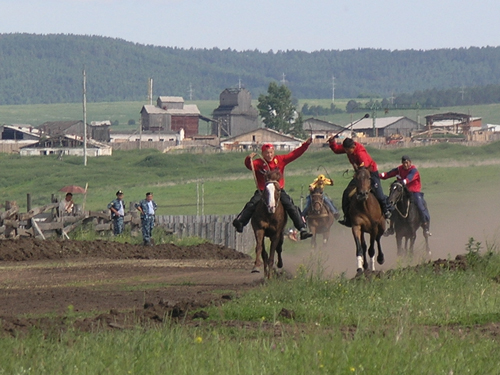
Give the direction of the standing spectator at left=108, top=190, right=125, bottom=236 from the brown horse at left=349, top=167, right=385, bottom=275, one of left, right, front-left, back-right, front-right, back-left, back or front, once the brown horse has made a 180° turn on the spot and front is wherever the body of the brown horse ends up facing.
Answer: front-left

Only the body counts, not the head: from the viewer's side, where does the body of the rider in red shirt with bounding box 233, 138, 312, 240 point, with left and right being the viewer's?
facing the viewer

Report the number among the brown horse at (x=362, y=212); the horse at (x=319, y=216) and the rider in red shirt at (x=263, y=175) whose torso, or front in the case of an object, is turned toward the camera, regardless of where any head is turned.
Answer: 3

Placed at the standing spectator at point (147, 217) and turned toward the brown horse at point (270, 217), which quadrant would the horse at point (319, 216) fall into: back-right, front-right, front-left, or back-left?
front-left

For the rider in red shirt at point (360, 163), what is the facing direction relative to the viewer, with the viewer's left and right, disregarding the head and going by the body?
facing the viewer and to the left of the viewer

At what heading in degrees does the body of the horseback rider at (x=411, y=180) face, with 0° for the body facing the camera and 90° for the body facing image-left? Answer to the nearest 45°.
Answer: approximately 45°

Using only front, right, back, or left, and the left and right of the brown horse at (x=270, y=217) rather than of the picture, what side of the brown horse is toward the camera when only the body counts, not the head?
front

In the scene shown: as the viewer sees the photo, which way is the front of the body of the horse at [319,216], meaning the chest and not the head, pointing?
toward the camera

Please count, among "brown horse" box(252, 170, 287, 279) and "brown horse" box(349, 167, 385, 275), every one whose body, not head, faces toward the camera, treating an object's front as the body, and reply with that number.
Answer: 2

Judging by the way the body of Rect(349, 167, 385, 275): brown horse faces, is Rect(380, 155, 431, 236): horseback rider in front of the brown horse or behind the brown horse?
behind

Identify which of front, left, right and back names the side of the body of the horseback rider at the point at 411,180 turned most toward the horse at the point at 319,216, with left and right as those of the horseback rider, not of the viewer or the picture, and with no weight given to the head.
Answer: right

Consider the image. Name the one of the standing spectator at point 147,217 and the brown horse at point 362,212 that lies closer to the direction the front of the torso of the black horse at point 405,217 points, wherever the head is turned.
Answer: the brown horse
